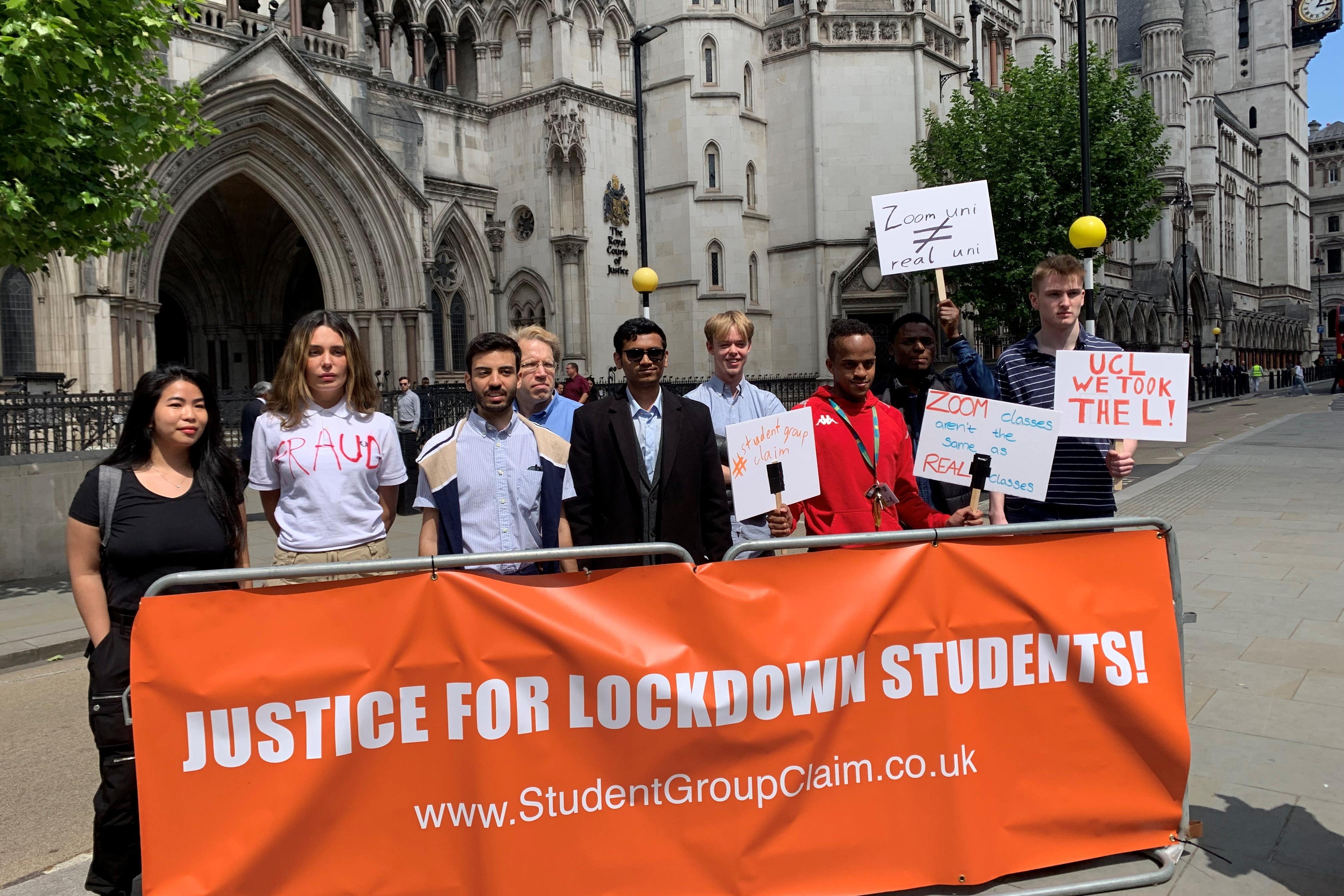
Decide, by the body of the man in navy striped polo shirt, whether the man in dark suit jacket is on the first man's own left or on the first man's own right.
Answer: on the first man's own right

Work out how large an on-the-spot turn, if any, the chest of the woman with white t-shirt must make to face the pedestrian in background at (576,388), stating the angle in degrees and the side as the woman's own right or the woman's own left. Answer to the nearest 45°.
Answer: approximately 180°

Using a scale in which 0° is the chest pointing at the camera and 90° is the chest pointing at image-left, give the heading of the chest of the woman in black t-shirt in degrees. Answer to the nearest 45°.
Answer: approximately 315°

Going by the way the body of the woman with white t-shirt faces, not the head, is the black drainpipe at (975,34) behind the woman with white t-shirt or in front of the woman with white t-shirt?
behind

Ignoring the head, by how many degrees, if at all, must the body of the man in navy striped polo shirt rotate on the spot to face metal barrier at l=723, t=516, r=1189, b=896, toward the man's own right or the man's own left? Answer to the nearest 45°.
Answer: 0° — they already face it

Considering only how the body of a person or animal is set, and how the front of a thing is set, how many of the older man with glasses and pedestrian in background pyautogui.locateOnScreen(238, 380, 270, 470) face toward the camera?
1

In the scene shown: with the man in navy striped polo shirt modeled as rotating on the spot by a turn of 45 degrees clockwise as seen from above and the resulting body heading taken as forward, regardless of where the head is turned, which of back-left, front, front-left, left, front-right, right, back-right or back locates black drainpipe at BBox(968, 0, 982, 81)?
back-right

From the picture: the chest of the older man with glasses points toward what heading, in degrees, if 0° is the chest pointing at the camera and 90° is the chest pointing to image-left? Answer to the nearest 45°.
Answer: approximately 0°

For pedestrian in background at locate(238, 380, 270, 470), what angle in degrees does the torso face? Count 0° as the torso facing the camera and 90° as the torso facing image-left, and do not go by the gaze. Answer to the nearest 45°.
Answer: approximately 270°

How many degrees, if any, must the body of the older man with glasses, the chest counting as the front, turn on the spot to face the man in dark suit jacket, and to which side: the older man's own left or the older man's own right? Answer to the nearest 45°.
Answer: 0° — they already face them
